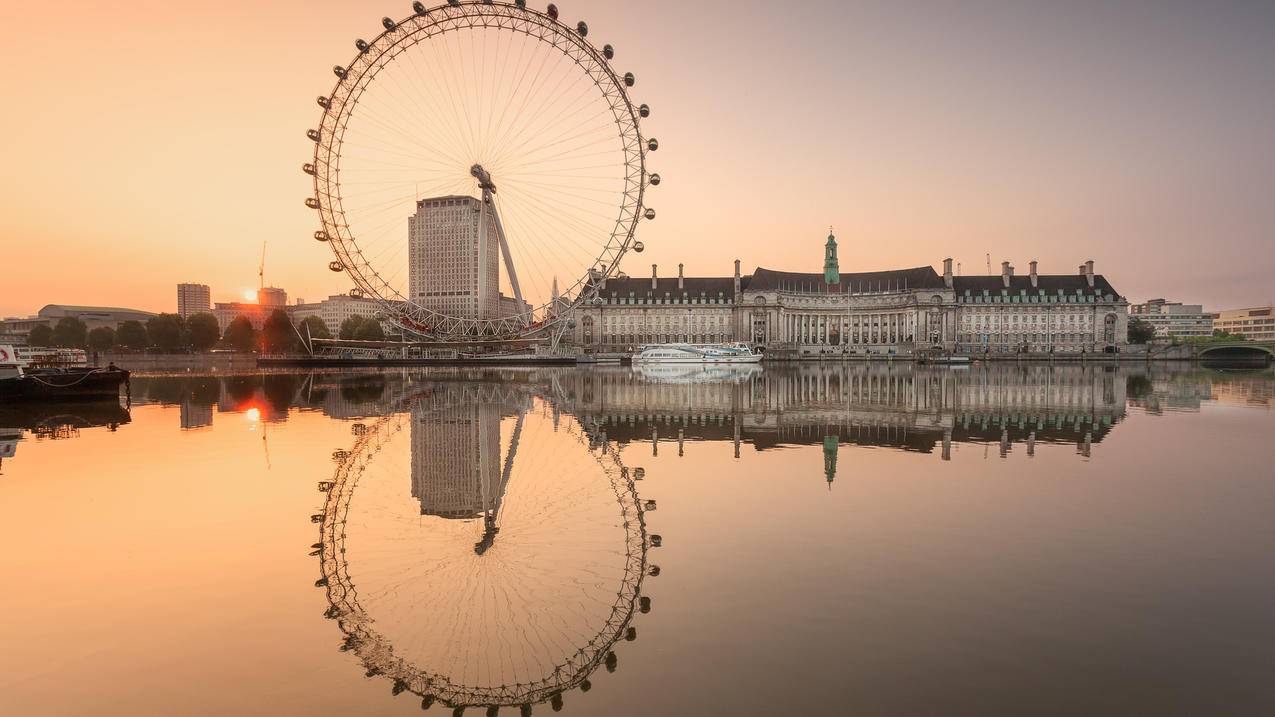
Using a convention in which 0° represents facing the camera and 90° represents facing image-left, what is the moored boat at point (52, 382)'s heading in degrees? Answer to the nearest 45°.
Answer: approximately 270°
